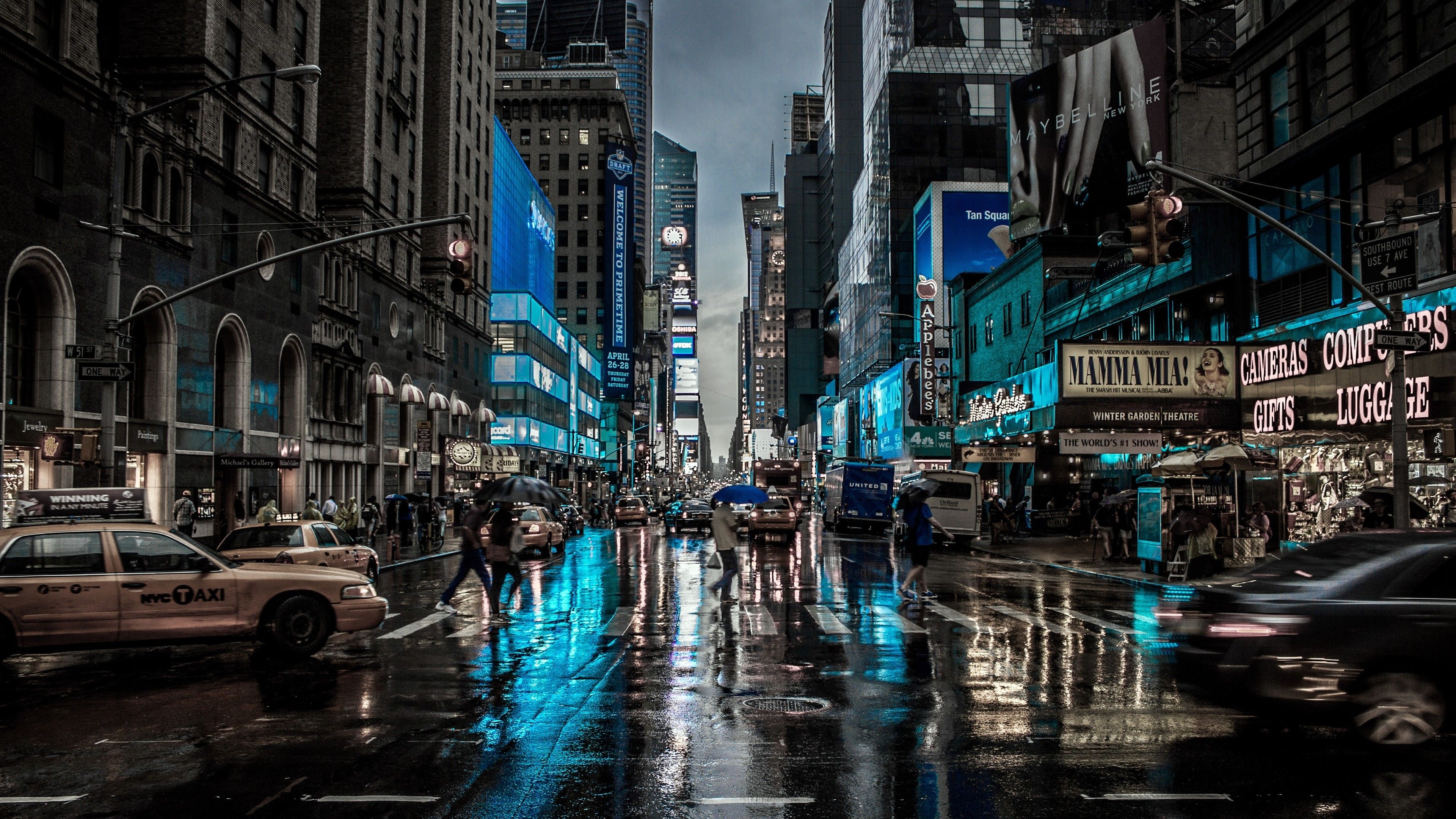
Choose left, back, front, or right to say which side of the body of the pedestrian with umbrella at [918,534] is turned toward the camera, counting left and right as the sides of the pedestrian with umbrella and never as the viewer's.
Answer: right

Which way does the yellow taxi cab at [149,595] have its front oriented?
to the viewer's right

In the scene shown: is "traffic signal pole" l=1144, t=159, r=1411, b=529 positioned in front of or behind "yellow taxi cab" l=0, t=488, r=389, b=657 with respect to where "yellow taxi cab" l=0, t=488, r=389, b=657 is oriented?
in front

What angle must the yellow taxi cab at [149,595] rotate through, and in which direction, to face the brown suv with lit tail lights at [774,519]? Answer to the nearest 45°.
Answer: approximately 45° to its left

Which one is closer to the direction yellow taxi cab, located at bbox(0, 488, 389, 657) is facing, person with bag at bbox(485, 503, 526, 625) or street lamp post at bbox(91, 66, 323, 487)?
the person with bag

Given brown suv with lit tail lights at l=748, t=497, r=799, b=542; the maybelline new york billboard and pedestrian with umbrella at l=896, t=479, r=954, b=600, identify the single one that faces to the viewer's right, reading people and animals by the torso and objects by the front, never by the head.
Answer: the pedestrian with umbrella

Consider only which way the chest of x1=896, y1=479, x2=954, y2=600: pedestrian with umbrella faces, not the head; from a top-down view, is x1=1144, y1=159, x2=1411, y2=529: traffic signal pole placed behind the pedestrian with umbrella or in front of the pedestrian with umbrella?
in front

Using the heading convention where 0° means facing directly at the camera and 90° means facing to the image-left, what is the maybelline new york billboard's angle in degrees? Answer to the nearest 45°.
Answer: approximately 45°
